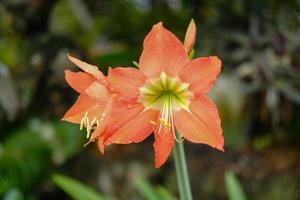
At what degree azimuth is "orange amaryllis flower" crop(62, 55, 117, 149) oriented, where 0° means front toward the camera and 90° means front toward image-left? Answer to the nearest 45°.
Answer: approximately 90°

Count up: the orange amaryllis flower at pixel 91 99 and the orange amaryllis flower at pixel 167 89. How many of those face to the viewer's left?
1

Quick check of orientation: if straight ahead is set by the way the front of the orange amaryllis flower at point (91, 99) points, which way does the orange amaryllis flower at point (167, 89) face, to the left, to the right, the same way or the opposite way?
to the left
